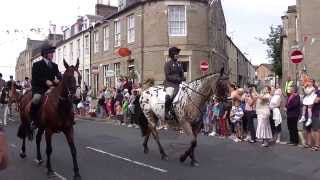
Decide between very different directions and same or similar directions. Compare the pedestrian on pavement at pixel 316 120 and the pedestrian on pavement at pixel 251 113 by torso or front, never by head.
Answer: same or similar directions

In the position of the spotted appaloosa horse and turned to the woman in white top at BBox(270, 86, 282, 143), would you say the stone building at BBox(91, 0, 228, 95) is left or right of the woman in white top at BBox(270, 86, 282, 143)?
left

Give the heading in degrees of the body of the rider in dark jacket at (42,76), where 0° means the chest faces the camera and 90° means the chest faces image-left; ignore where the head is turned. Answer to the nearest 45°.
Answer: approximately 315°

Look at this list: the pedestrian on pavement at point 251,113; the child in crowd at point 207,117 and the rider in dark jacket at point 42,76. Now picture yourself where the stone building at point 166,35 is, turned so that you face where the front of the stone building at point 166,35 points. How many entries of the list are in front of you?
3

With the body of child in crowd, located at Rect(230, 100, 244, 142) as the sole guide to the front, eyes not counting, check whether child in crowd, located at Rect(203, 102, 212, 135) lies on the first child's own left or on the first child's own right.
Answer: on the first child's own right

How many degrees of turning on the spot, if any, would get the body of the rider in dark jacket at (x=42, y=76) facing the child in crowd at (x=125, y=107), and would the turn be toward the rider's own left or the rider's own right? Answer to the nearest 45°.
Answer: approximately 135° to the rider's own left

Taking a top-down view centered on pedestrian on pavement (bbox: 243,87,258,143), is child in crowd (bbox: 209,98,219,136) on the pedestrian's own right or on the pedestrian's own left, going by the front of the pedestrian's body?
on the pedestrian's own right

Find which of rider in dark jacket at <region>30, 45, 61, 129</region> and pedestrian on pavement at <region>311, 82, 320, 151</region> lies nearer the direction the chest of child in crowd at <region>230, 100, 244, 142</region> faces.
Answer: the rider in dark jacket

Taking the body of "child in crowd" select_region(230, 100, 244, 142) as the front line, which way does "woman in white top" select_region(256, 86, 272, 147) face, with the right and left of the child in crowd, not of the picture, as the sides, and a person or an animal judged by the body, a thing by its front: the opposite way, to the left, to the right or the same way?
the same way

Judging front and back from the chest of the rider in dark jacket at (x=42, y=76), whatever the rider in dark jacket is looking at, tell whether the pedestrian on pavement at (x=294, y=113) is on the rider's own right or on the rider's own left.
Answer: on the rider's own left

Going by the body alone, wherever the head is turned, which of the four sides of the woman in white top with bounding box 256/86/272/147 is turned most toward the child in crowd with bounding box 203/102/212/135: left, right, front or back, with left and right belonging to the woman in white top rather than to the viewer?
right

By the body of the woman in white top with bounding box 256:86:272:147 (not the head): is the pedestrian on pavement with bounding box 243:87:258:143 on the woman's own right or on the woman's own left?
on the woman's own right

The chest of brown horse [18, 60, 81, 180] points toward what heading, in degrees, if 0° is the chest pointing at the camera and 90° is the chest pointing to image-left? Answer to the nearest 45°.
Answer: approximately 315°

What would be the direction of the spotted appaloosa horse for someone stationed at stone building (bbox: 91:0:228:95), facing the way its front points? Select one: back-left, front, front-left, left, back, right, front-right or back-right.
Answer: front

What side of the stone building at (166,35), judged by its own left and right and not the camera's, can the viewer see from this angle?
front
